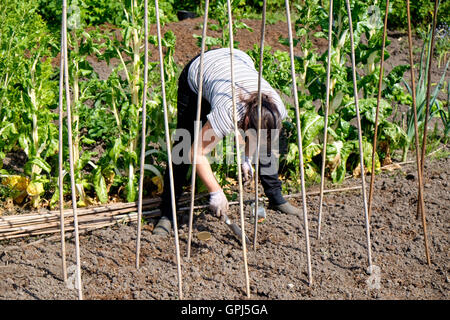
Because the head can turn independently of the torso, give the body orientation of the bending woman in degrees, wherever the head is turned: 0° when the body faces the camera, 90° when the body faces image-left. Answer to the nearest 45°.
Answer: approximately 315°
